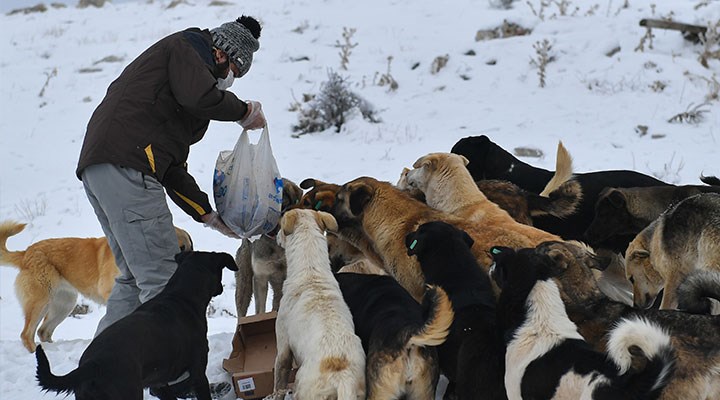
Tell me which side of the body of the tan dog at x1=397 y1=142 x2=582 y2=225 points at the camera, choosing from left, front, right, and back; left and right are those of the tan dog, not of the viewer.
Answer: left

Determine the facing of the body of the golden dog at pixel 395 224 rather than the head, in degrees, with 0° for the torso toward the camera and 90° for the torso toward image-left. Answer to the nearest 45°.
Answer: approximately 90°

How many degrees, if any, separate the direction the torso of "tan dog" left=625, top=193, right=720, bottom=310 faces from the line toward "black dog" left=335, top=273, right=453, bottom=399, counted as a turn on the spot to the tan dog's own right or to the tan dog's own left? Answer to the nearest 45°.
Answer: approximately 45° to the tan dog's own left

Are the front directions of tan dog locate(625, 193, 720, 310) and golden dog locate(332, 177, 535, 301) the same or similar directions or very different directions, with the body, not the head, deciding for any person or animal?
same or similar directions

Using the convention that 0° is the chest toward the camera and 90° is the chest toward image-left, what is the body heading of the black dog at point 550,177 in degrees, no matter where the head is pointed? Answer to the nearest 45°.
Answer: approximately 90°

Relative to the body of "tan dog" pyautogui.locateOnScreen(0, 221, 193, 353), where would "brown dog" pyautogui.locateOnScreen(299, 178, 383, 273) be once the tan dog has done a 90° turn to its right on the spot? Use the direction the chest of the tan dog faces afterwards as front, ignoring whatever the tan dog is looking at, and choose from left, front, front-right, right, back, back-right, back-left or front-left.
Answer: front-left

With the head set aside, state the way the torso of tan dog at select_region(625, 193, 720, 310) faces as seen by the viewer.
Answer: to the viewer's left

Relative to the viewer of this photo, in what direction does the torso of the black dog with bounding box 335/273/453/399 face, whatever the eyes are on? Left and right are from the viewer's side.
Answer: facing away from the viewer and to the left of the viewer

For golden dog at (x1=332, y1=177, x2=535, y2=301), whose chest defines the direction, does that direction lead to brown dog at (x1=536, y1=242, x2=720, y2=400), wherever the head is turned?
no

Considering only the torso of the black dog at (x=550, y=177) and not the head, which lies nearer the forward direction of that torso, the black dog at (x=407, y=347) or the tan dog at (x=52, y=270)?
the tan dog

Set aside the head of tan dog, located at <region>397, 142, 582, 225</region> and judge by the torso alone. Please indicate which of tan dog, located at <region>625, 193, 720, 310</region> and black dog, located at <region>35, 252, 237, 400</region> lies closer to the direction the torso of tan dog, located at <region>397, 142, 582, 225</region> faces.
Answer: the black dog

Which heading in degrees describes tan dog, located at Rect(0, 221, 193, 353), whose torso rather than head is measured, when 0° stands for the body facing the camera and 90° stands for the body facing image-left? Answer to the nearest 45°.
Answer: approximately 270°
